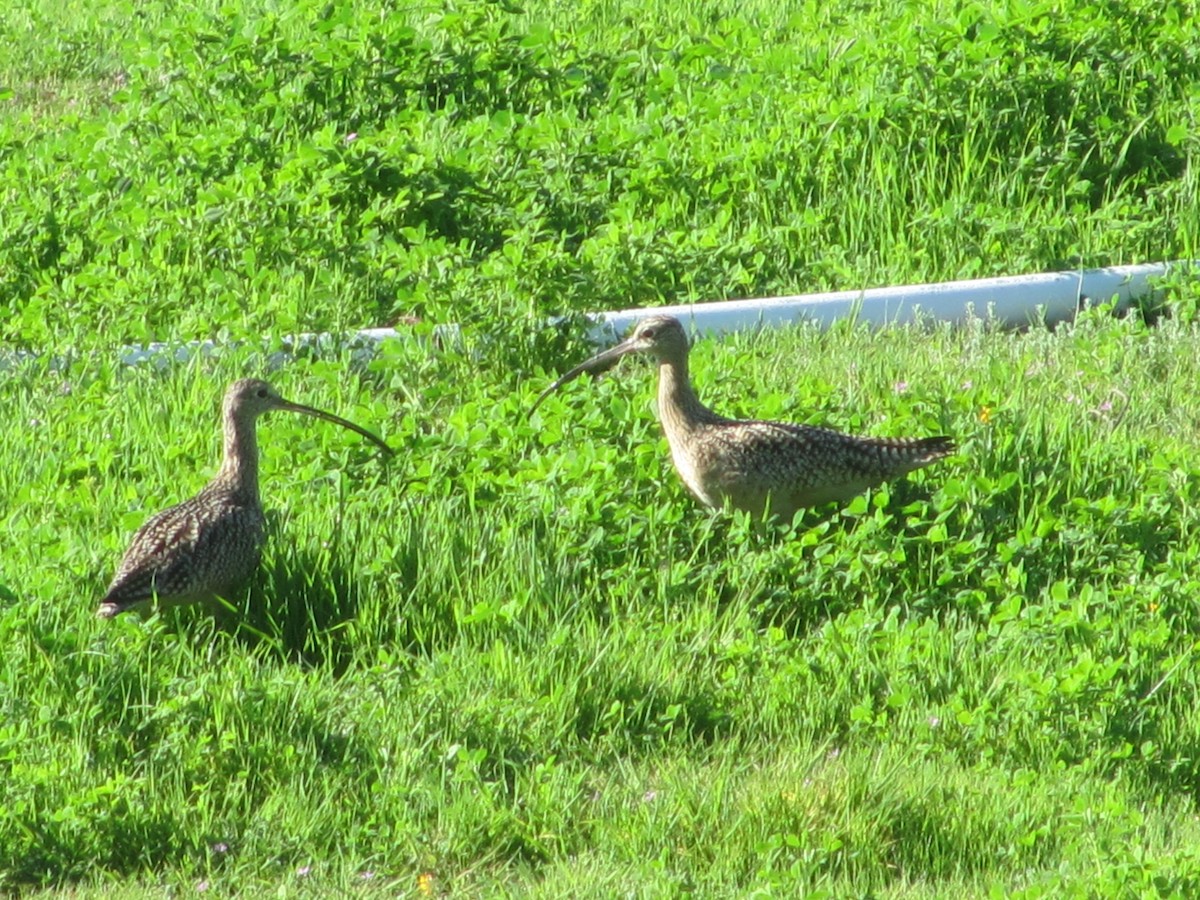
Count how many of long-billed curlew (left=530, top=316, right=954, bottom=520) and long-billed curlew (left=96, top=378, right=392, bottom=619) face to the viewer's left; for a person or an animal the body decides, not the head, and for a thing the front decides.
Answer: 1

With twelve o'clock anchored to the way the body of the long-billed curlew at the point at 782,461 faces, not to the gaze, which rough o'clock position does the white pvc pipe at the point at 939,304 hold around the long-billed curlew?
The white pvc pipe is roughly at 4 o'clock from the long-billed curlew.

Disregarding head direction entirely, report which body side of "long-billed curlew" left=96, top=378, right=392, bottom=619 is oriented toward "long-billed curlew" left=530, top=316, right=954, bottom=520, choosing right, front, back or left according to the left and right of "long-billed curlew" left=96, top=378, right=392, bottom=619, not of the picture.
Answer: front

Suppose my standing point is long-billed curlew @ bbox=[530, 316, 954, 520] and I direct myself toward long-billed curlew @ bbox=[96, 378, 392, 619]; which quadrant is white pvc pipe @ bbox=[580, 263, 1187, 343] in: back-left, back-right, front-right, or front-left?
back-right

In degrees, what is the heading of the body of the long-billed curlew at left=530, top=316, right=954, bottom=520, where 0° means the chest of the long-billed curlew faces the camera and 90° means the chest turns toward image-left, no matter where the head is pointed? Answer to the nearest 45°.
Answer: approximately 90°

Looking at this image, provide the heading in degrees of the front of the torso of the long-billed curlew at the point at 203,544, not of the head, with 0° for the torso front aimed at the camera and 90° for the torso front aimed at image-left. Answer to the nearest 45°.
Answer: approximately 270°

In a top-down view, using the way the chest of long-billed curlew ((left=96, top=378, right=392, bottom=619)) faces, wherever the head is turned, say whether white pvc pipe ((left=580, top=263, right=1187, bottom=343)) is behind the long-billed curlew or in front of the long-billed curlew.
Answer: in front

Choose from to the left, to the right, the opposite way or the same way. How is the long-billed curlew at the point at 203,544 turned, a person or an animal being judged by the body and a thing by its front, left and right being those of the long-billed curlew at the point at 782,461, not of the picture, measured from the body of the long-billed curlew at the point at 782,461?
the opposite way
